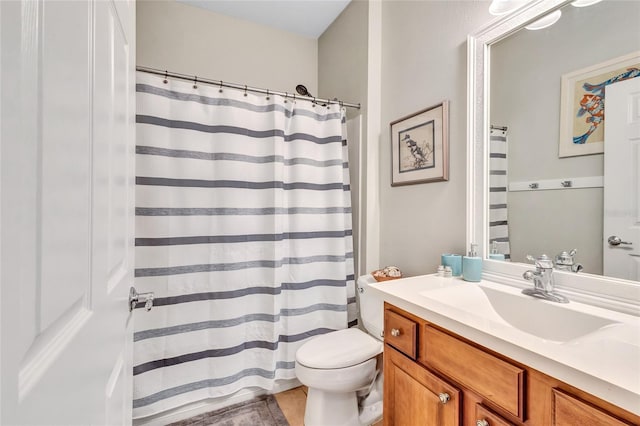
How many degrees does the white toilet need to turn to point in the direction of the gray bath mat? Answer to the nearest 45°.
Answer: approximately 45° to its right

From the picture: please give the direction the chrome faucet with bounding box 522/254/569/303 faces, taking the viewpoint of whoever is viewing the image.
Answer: facing the viewer and to the left of the viewer

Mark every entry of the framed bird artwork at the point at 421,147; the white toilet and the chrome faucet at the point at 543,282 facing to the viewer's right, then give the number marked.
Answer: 0

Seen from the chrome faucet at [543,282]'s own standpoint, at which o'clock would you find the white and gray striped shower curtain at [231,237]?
The white and gray striped shower curtain is roughly at 1 o'clock from the chrome faucet.

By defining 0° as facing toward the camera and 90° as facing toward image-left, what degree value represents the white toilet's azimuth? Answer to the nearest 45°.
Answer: approximately 45°

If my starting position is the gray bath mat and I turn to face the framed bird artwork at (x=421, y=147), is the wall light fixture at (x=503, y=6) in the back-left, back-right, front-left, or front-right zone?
front-right

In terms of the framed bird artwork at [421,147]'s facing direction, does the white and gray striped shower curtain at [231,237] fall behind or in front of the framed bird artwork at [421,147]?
in front

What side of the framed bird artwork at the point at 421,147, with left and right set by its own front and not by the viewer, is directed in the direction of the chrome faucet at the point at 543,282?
left
